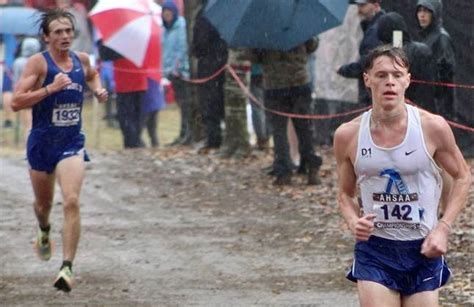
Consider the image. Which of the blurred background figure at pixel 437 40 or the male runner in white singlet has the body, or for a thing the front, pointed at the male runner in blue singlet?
the blurred background figure

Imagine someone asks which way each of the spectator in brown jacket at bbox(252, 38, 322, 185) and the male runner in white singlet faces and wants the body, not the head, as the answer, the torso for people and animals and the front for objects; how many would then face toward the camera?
2

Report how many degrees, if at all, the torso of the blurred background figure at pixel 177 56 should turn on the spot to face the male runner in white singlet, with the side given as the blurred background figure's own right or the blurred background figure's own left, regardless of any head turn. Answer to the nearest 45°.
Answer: approximately 45° to the blurred background figure's own left

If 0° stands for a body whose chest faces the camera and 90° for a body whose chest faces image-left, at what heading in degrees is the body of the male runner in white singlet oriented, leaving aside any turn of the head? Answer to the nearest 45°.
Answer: approximately 0°

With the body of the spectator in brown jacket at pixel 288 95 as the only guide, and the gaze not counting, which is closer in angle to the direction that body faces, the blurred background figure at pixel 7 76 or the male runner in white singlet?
the male runner in white singlet

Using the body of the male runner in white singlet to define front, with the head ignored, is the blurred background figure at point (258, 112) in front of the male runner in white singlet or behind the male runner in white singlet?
behind
